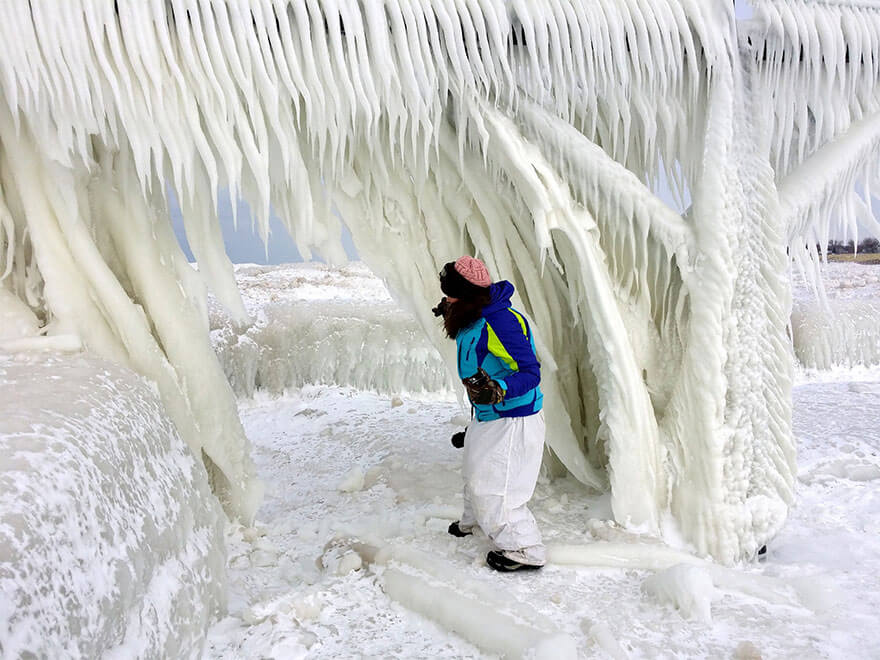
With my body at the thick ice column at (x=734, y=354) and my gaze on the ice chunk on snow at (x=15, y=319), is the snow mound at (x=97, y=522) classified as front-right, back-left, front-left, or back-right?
front-left

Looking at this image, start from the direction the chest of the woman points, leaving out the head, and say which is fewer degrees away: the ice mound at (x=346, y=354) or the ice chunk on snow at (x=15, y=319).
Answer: the ice chunk on snow

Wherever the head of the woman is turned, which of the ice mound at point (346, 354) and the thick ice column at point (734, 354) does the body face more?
the ice mound

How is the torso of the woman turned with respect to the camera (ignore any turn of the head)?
to the viewer's left

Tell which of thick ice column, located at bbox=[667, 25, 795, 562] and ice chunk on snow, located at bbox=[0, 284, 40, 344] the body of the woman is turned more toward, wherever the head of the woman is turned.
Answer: the ice chunk on snow

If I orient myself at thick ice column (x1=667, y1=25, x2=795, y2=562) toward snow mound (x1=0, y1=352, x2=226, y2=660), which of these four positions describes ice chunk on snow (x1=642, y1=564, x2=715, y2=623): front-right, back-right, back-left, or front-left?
front-left

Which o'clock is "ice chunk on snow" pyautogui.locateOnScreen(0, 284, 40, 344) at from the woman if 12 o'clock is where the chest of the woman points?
The ice chunk on snow is roughly at 12 o'clock from the woman.

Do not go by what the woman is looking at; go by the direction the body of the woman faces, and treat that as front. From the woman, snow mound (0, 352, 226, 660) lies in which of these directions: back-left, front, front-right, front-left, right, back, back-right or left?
front-left

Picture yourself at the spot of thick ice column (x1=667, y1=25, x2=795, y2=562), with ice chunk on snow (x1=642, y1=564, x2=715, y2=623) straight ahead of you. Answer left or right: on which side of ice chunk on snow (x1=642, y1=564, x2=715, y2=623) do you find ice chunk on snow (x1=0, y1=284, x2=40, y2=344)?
right
